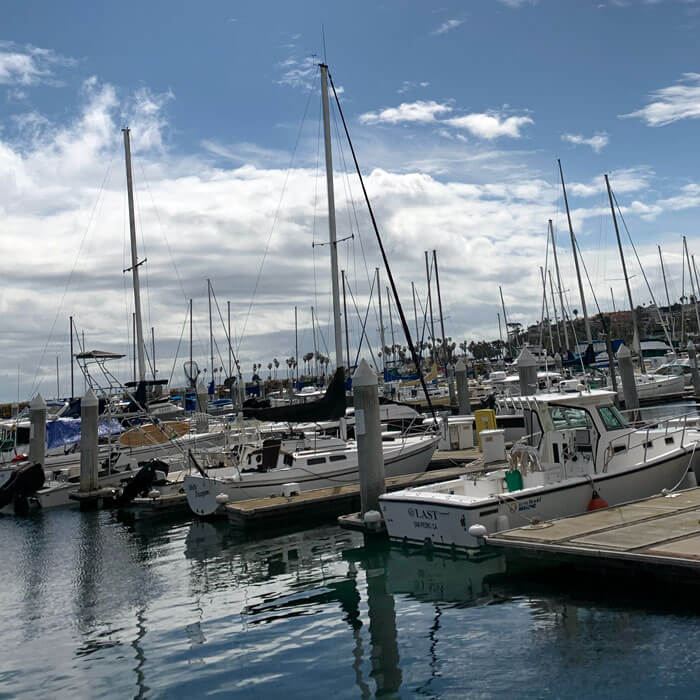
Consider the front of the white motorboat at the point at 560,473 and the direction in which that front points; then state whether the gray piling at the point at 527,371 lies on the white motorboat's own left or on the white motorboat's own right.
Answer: on the white motorboat's own left

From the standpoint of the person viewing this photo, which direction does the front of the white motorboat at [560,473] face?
facing away from the viewer and to the right of the viewer

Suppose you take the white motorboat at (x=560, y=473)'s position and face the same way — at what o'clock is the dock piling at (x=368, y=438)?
The dock piling is roughly at 7 o'clock from the white motorboat.

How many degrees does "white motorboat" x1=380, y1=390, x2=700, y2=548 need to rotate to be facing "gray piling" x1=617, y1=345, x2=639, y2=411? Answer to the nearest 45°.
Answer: approximately 45° to its left
